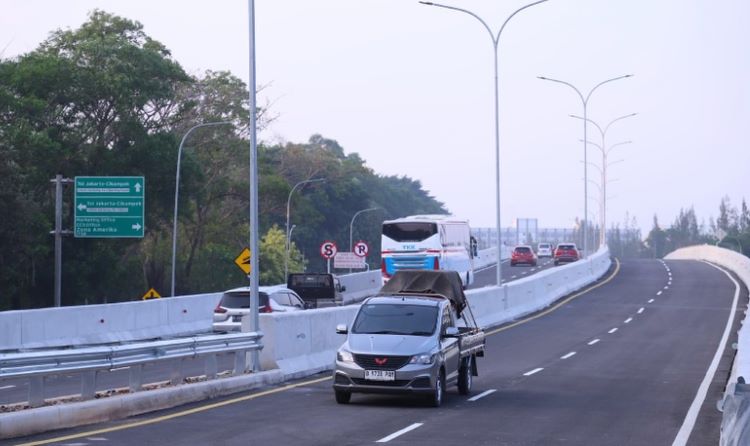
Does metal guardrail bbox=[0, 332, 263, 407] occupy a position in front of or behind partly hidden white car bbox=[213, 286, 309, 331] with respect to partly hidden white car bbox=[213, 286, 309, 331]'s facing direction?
behind

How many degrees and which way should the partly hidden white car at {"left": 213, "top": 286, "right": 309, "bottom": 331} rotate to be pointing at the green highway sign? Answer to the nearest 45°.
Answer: approximately 90° to its left

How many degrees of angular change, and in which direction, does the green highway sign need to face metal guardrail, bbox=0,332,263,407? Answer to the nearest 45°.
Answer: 0° — it already faces it

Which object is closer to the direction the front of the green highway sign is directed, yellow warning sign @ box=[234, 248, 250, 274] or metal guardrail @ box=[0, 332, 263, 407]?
the metal guardrail

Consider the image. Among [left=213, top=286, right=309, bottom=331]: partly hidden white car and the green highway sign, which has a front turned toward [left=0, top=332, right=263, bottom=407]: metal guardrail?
the green highway sign

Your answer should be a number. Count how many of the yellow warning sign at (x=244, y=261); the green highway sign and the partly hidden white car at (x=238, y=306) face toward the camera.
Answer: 2

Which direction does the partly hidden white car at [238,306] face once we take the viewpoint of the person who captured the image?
facing away from the viewer and to the right of the viewer

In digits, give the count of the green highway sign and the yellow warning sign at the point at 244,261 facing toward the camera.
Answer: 2

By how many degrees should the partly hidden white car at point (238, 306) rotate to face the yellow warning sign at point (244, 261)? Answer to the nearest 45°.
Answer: approximately 45° to its left

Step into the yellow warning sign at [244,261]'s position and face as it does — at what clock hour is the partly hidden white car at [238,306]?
The partly hidden white car is roughly at 12 o'clock from the yellow warning sign.

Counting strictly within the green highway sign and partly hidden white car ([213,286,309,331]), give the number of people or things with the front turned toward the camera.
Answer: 1
